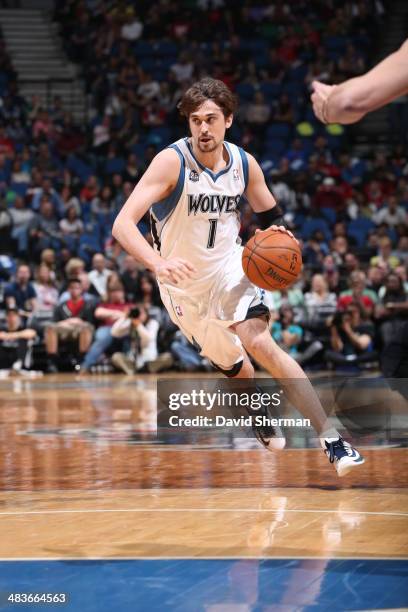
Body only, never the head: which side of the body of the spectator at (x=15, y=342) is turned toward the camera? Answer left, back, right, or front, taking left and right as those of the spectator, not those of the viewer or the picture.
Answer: front

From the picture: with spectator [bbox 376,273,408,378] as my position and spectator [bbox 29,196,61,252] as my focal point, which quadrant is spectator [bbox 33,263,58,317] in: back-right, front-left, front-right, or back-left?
front-left

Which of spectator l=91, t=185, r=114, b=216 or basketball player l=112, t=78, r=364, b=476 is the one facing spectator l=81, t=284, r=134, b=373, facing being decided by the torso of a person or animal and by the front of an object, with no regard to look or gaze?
spectator l=91, t=185, r=114, b=216

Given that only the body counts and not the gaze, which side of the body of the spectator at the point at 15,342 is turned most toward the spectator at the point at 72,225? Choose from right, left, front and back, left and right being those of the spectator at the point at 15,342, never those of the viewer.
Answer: back

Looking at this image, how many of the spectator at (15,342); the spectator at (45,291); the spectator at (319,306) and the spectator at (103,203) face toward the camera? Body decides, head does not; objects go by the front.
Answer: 4

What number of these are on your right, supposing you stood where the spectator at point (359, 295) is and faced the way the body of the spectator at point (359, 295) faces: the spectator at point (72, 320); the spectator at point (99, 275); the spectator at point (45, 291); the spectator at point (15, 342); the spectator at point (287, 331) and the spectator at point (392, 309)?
5

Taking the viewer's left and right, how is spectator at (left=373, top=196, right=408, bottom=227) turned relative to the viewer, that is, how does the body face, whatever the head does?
facing the viewer

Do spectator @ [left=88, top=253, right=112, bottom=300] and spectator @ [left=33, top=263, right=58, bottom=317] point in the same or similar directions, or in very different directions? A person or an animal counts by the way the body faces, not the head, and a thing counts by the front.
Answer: same or similar directions

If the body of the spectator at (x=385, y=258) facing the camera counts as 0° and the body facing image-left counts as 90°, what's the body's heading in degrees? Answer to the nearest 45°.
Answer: approximately 0°

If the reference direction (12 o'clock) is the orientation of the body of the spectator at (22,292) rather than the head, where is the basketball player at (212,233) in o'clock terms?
The basketball player is roughly at 12 o'clock from the spectator.

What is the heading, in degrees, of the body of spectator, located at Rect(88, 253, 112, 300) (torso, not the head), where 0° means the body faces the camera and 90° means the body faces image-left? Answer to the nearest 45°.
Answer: approximately 0°

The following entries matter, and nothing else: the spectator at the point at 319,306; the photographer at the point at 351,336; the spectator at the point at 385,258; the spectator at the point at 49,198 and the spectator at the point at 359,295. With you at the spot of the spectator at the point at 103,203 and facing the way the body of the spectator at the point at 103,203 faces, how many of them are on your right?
1

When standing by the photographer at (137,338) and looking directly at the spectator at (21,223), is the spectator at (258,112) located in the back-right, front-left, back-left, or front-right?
front-right

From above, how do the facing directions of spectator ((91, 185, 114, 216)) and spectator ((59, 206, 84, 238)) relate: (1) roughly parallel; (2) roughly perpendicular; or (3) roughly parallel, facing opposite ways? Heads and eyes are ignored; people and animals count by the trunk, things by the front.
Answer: roughly parallel

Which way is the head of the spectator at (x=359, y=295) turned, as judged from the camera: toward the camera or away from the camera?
toward the camera

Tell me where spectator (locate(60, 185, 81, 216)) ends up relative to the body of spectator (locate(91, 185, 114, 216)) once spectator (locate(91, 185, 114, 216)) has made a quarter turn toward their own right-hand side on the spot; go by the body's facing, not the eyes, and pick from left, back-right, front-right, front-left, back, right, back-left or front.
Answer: front

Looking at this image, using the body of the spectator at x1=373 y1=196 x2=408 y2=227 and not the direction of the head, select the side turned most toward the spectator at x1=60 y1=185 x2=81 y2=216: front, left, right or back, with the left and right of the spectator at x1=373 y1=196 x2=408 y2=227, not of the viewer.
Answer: right

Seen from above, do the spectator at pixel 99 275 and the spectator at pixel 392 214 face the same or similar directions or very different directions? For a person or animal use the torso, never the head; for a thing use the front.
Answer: same or similar directions
